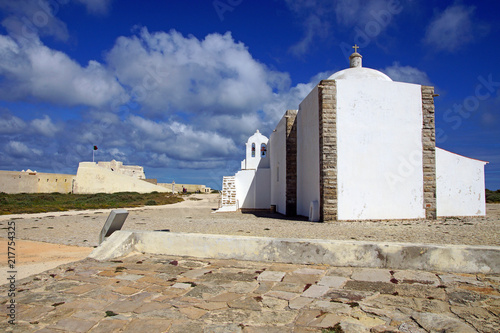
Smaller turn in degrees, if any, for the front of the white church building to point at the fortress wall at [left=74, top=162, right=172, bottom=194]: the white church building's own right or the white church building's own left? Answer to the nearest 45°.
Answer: approximately 45° to the white church building's own left

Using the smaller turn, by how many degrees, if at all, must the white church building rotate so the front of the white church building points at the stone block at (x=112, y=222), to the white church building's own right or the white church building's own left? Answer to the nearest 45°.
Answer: approximately 135° to the white church building's own left

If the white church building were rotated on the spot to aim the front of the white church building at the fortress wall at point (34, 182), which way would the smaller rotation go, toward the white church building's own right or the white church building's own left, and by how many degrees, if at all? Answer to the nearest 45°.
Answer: approximately 45° to the white church building's own left

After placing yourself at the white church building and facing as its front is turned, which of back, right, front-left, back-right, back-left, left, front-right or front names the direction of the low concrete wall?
back

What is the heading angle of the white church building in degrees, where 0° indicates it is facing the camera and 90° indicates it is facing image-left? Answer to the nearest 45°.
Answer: approximately 180°

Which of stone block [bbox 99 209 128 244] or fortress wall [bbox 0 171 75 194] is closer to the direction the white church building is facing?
the fortress wall
